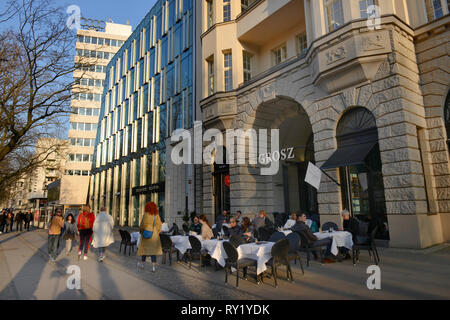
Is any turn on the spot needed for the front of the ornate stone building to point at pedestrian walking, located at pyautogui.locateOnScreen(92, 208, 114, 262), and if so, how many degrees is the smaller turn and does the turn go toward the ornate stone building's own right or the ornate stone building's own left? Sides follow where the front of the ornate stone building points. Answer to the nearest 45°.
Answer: approximately 45° to the ornate stone building's own right

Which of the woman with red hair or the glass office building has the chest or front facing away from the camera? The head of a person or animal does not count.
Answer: the woman with red hair

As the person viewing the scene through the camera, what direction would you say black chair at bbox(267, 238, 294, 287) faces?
facing away from the viewer and to the left of the viewer

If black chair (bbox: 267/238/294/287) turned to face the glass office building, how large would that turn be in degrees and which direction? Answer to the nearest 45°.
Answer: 0° — it already faces it

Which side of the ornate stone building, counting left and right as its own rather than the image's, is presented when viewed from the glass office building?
right

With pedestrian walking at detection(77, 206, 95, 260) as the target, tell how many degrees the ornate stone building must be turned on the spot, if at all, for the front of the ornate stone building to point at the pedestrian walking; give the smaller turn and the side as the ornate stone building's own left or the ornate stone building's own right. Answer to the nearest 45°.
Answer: approximately 45° to the ornate stone building's own right

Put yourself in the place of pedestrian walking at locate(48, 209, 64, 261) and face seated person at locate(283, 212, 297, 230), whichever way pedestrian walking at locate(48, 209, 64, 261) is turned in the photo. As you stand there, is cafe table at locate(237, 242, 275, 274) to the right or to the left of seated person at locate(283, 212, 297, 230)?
right

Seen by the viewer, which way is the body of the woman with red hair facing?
away from the camera
